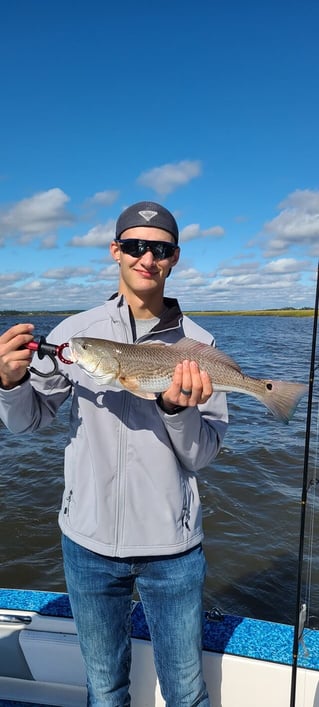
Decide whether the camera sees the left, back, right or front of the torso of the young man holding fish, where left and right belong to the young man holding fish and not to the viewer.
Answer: front
